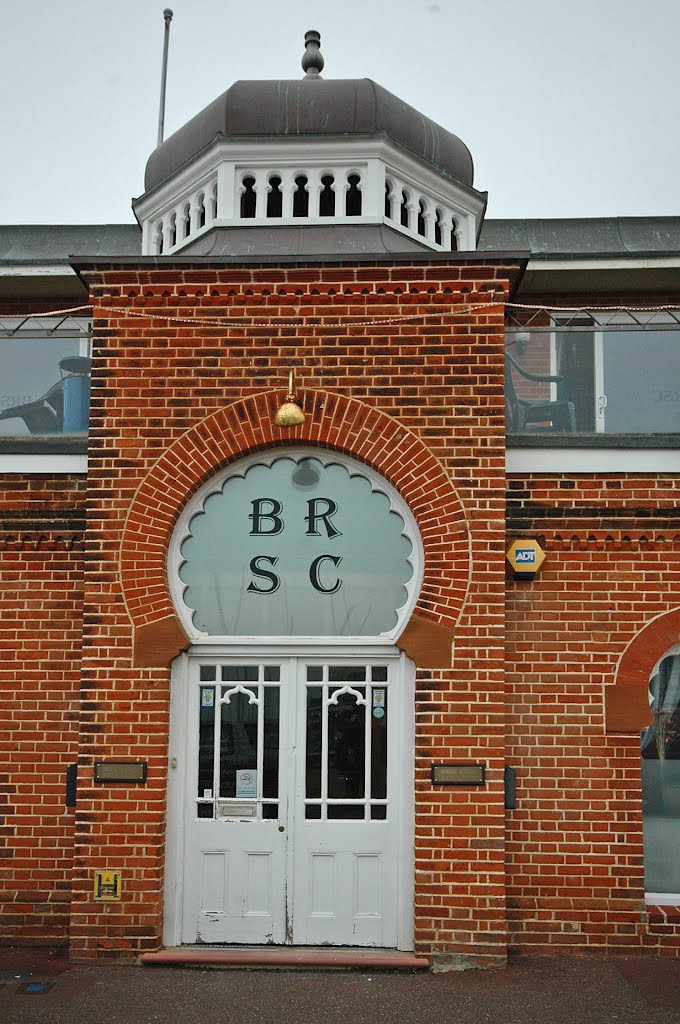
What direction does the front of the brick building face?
toward the camera

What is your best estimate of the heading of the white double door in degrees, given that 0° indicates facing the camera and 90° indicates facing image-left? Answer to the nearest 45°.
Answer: approximately 0°

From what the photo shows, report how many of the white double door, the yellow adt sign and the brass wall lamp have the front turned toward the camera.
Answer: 3

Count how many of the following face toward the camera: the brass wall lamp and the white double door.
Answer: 2

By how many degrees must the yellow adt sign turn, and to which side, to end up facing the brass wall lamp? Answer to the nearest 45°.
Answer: approximately 45° to its right

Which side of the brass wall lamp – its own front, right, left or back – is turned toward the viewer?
front

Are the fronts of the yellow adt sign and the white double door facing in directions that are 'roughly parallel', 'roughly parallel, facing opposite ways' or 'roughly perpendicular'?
roughly parallel

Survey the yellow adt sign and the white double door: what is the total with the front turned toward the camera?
2
